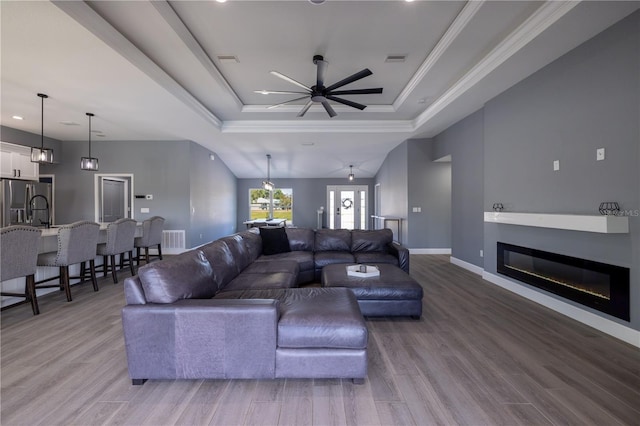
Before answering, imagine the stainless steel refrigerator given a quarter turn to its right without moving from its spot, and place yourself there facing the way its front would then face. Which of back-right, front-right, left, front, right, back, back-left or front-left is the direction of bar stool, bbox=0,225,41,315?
front-left

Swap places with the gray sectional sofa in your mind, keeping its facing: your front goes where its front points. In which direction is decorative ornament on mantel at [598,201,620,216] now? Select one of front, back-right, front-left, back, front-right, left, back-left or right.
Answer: front

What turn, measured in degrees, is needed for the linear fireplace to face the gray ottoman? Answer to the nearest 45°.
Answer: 0° — it already faces it

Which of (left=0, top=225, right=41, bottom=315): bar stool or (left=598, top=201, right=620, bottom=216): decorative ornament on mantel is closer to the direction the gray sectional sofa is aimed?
the decorative ornament on mantel

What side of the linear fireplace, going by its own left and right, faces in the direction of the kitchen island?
front

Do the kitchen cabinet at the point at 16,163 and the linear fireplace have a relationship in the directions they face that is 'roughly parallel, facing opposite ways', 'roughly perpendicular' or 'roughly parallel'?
roughly parallel, facing opposite ways

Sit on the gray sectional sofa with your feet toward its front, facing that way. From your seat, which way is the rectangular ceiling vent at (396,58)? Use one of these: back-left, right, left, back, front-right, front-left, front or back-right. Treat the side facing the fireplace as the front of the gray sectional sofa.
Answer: front-left

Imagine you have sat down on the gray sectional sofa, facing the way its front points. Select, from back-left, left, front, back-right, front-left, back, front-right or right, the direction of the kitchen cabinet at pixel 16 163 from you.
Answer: back-left

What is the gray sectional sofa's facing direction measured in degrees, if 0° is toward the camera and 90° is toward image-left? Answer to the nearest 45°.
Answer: approximately 270°

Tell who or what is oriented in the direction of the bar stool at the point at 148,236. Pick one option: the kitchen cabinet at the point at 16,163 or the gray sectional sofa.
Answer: the kitchen cabinet

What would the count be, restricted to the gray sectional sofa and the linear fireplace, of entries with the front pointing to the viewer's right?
1
